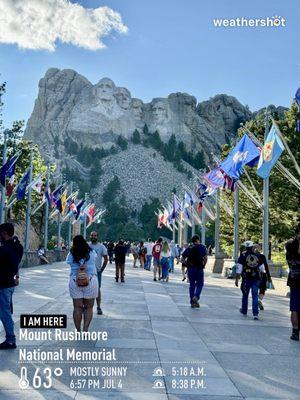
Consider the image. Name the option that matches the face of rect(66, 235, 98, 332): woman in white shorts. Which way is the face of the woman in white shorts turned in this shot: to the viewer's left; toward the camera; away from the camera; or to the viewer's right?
away from the camera

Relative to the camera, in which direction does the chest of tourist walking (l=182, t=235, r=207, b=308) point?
away from the camera

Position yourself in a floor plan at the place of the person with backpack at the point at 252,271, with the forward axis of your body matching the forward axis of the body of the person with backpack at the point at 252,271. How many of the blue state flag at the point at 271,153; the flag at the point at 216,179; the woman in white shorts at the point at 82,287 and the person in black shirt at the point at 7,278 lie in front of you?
2

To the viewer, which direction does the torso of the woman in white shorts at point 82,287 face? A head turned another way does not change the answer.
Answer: away from the camera

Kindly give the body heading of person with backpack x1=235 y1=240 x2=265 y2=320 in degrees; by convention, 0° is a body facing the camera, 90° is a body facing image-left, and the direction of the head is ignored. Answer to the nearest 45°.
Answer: approximately 180°

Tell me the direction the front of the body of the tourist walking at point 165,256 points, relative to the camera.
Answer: away from the camera

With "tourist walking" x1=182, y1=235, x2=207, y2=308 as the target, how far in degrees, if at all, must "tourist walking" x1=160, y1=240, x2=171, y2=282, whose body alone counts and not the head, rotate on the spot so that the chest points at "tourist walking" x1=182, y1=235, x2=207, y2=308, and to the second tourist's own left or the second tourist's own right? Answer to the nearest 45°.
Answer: approximately 180°

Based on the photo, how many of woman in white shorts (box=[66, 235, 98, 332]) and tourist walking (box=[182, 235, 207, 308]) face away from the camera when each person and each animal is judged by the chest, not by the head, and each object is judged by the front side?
2

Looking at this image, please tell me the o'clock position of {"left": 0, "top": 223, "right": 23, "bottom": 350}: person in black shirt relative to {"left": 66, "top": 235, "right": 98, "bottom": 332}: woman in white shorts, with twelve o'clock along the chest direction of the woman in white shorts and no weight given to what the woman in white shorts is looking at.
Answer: The person in black shirt is roughly at 8 o'clock from the woman in white shorts.

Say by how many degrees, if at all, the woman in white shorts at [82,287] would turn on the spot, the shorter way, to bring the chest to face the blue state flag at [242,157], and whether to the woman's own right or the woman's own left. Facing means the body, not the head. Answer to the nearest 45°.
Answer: approximately 45° to the woman's own right

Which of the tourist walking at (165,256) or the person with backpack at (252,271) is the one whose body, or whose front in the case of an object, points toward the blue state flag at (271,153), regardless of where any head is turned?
the person with backpack

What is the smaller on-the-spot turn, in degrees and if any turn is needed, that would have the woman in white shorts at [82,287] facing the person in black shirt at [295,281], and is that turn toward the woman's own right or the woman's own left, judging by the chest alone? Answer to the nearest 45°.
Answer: approximately 90° to the woman's own right

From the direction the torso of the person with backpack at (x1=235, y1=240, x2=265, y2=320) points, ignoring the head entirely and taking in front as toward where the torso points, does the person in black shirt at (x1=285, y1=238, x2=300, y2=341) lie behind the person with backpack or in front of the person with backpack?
behind
